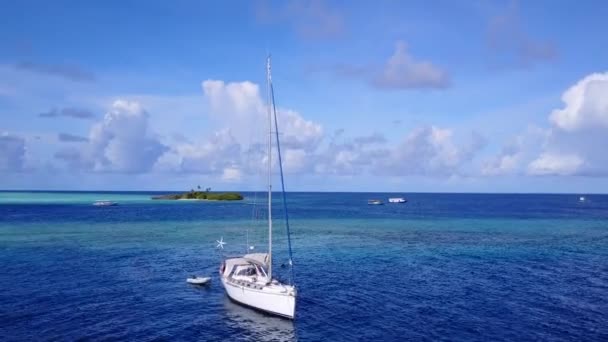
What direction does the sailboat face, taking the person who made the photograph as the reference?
facing the viewer and to the right of the viewer
